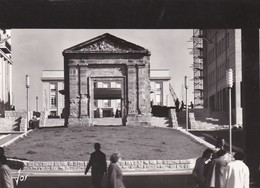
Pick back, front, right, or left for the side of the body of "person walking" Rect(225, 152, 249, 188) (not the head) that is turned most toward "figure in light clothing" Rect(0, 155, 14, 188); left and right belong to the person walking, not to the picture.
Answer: left

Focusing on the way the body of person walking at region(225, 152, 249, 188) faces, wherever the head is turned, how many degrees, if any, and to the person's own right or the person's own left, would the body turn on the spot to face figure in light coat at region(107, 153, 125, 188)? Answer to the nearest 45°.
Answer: approximately 90° to the person's own left

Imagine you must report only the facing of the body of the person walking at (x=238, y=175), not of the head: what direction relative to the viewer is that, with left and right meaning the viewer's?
facing away from the viewer

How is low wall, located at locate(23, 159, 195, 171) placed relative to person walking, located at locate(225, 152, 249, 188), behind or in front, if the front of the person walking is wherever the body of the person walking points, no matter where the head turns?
in front
